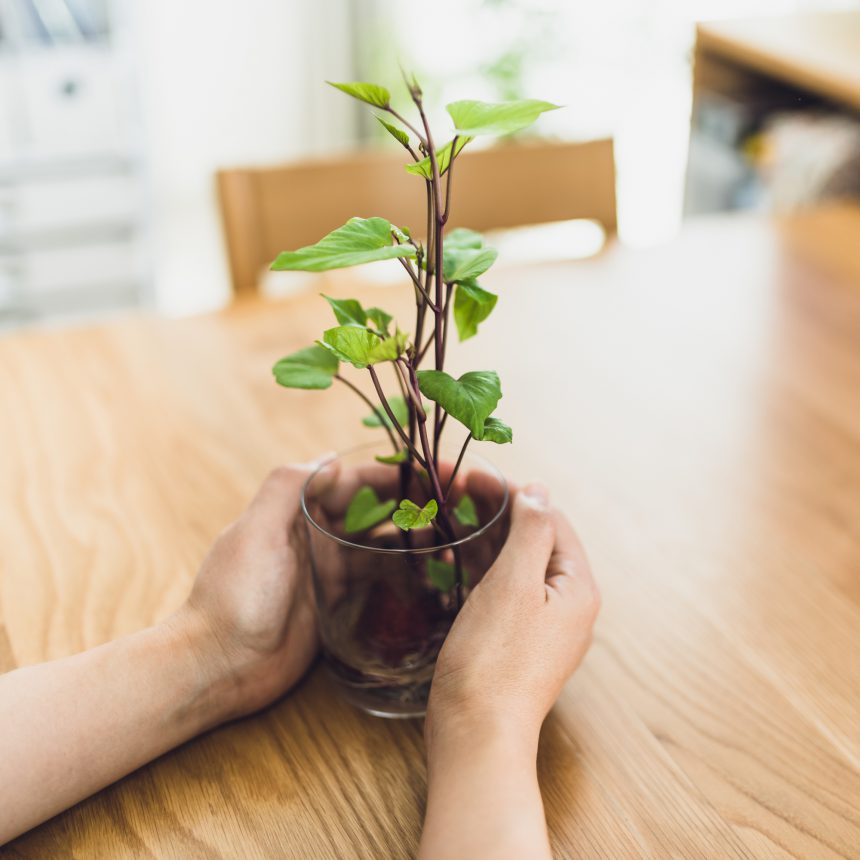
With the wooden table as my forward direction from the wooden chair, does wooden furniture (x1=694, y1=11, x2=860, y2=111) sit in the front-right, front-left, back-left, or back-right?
back-left

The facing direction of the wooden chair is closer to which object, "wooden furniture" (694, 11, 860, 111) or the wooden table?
the wooden table

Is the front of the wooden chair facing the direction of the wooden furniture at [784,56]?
no

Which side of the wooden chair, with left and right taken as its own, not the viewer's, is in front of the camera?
front

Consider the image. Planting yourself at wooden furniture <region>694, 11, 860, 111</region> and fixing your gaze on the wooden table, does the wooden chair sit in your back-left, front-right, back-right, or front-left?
front-right

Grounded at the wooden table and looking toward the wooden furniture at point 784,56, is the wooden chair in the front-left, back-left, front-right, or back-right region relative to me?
front-left

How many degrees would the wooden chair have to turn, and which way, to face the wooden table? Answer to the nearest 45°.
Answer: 0° — it already faces it
